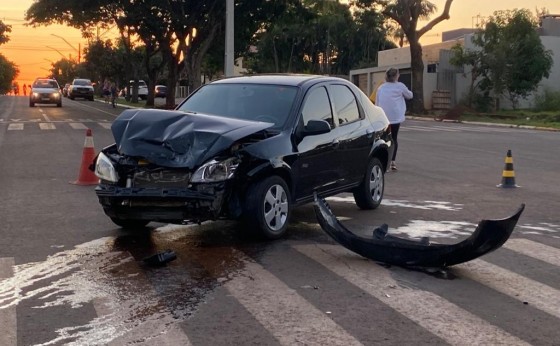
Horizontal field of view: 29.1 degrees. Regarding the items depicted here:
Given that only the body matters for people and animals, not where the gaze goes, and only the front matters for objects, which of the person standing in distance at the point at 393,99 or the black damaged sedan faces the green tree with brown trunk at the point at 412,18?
the person standing in distance

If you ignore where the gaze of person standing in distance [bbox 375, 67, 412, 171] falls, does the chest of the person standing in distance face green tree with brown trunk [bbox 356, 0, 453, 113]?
yes

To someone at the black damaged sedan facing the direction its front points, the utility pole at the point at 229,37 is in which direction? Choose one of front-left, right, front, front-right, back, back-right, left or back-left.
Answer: back-right

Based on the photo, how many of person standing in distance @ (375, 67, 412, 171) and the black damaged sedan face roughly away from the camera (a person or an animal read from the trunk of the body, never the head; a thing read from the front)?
1

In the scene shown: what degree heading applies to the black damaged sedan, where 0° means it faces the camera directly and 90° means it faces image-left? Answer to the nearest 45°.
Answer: approximately 45°

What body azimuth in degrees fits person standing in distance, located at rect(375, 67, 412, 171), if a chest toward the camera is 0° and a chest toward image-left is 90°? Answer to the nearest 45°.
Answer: approximately 180°

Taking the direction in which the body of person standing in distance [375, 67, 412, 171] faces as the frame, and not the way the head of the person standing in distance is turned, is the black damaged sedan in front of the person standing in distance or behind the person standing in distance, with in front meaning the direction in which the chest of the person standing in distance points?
behind
